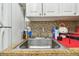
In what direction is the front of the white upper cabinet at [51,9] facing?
toward the camera
